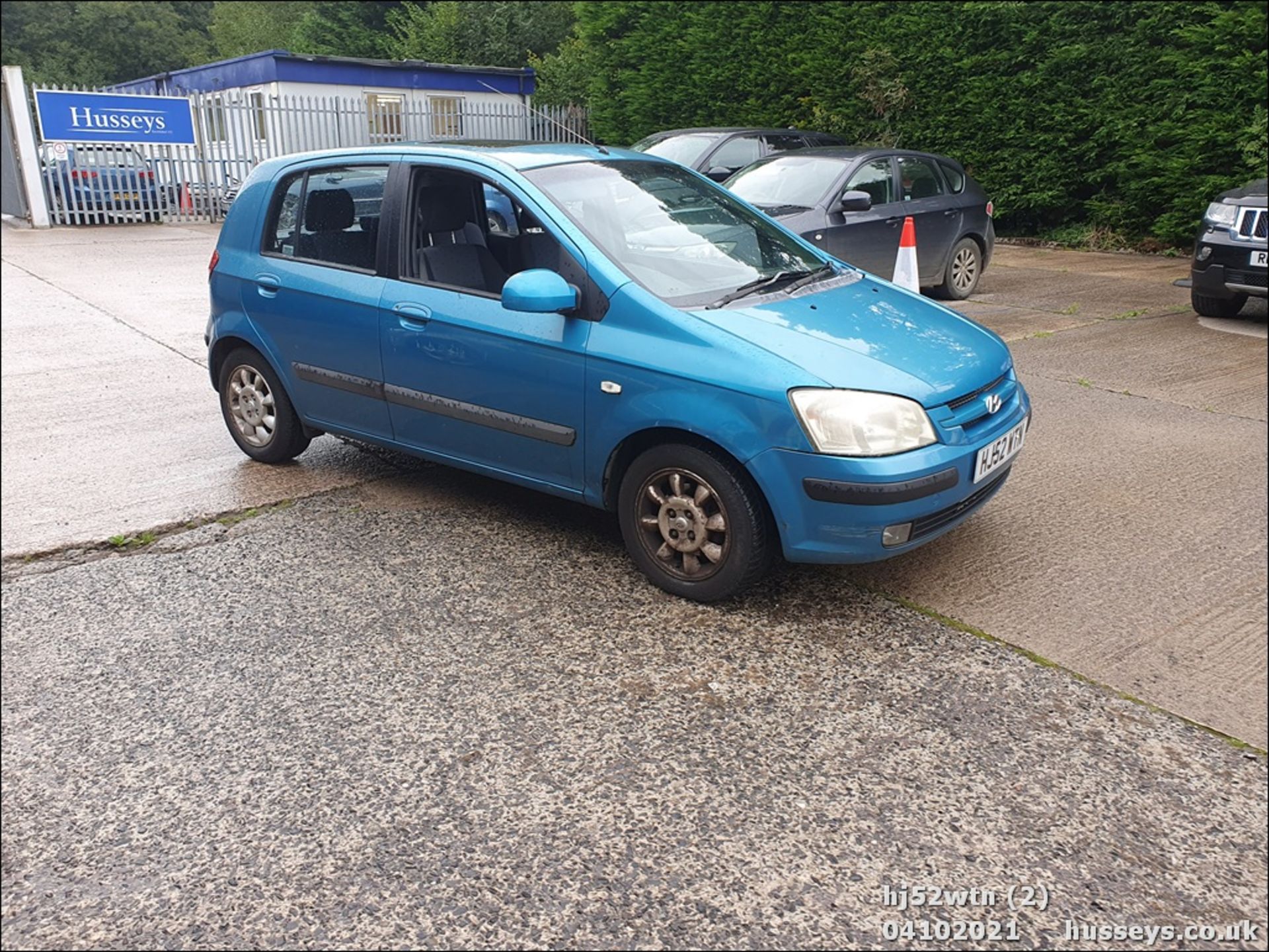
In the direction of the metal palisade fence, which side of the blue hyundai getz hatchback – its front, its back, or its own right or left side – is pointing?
back

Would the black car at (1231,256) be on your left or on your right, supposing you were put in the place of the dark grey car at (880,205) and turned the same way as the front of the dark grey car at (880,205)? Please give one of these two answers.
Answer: on your left

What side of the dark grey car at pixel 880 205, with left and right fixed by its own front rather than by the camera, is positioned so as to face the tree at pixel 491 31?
right

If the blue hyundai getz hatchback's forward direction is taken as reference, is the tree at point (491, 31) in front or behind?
behind

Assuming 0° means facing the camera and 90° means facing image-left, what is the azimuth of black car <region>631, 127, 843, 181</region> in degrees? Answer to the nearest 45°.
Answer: approximately 45°

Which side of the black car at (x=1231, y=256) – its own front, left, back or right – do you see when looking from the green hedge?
back

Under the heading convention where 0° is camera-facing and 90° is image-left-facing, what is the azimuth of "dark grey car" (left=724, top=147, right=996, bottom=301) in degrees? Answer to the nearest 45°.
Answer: approximately 45°

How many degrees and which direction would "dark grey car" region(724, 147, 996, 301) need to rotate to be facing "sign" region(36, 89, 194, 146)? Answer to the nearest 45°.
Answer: approximately 90° to its right

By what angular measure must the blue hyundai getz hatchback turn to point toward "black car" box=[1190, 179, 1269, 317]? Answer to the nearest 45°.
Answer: approximately 45° to its left
